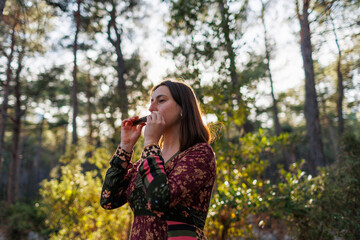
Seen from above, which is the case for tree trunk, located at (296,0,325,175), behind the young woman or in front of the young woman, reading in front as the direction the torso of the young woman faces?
behind

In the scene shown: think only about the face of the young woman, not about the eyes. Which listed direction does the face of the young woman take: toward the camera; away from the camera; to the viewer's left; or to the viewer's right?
to the viewer's left

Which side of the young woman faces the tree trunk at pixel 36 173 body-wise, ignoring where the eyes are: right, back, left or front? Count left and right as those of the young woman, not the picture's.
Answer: right

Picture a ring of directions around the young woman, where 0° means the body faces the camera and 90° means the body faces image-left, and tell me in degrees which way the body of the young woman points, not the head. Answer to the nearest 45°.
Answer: approximately 45°
